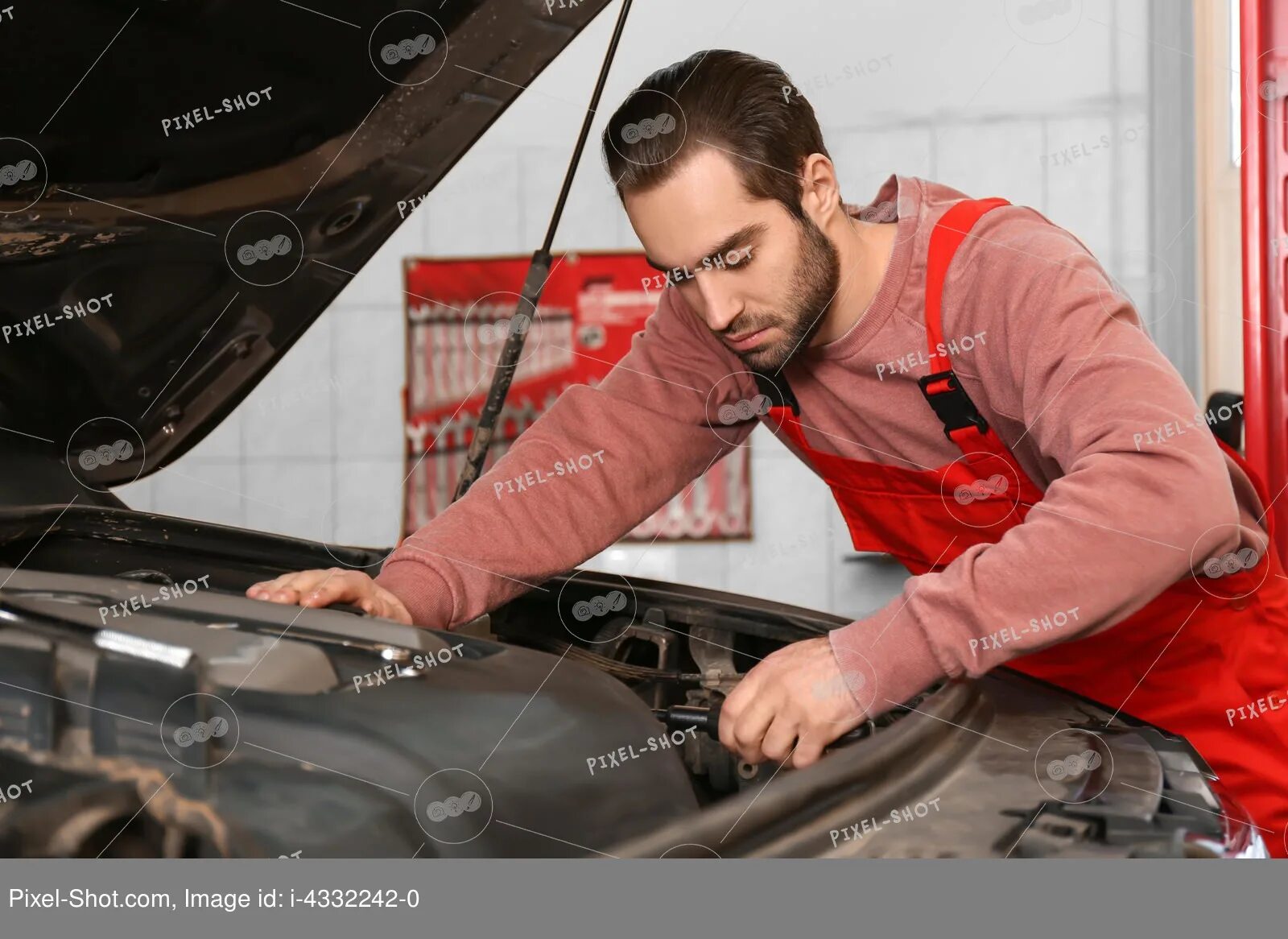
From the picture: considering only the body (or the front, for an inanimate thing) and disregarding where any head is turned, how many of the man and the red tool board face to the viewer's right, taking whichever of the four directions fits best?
0

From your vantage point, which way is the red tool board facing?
toward the camera

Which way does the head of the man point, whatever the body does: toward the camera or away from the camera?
toward the camera

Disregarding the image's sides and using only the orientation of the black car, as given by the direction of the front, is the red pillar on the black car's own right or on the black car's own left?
on the black car's own left

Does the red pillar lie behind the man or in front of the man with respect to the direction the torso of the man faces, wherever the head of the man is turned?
behind

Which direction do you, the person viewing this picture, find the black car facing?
facing the viewer and to the right of the viewer

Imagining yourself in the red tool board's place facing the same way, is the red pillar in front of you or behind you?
in front
